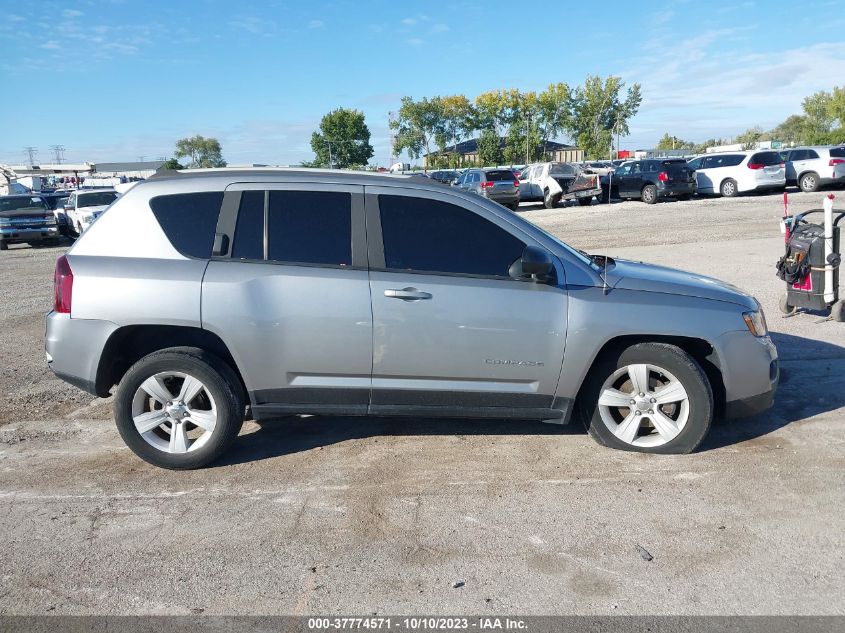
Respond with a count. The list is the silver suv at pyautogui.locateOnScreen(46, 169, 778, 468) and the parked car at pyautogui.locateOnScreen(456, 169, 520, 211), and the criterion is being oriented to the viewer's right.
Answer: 1

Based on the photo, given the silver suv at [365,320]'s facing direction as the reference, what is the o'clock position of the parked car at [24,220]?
The parked car is roughly at 8 o'clock from the silver suv.

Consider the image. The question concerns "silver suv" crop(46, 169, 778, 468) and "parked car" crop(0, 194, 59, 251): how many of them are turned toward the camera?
1

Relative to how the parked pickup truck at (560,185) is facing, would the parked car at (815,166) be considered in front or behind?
behind

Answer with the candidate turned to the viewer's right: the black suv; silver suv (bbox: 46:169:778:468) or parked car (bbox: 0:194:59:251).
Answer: the silver suv

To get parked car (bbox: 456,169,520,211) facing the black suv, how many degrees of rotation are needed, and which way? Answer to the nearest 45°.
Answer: approximately 135° to its right

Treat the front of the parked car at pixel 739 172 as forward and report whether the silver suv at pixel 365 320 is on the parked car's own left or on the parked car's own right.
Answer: on the parked car's own left

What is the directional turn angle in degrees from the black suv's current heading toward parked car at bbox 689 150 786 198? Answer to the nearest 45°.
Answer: approximately 135° to its right

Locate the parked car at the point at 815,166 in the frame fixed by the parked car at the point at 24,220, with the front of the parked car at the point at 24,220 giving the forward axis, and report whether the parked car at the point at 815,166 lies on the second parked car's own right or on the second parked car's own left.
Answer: on the second parked car's own left

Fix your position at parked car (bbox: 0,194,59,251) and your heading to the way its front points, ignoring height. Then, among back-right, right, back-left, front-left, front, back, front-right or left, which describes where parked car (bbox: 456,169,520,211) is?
left

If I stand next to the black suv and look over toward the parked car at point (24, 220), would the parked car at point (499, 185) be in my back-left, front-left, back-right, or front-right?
front-right

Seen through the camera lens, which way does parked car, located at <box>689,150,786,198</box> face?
facing away from the viewer and to the left of the viewer

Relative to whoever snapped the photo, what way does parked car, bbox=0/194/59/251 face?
facing the viewer
